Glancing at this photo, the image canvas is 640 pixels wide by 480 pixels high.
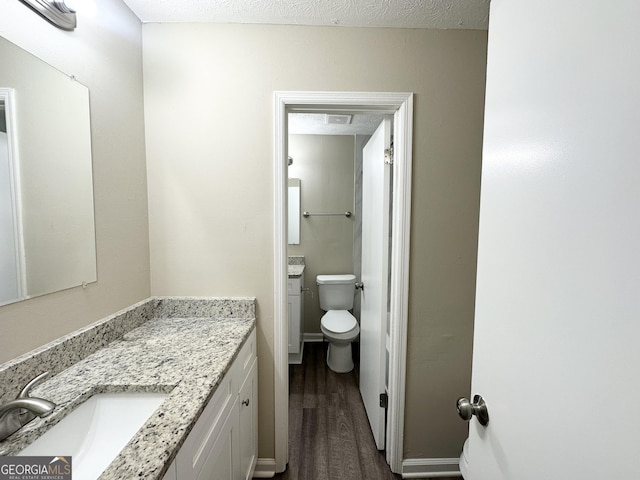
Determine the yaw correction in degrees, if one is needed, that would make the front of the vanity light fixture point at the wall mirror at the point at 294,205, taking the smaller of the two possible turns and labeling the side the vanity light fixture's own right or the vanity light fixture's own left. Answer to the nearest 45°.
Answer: approximately 90° to the vanity light fixture's own left

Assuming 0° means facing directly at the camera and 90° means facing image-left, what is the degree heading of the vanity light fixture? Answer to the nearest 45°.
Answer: approximately 315°

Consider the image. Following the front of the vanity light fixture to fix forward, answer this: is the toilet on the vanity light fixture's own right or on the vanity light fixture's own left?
on the vanity light fixture's own left

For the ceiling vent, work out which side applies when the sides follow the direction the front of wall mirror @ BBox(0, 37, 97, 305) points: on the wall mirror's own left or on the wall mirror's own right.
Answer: on the wall mirror's own left

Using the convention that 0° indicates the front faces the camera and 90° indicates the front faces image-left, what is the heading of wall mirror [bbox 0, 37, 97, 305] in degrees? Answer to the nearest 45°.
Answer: approximately 315°

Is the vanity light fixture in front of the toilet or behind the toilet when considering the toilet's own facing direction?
in front

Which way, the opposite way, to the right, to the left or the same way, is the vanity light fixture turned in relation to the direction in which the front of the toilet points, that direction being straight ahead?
to the left

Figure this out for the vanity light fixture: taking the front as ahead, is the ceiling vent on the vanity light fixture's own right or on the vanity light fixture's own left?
on the vanity light fixture's own left

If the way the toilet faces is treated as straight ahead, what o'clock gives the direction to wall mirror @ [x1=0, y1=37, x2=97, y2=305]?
The wall mirror is roughly at 1 o'clock from the toilet.
